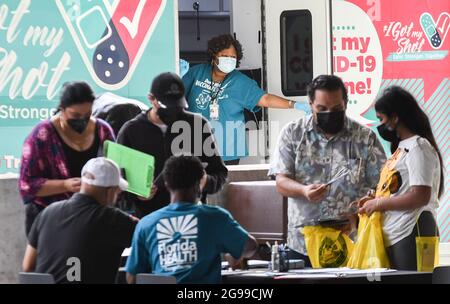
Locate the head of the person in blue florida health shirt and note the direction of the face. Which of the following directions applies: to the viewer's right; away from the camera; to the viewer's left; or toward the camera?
away from the camera

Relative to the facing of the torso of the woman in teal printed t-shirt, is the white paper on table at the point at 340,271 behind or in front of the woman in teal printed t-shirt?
in front

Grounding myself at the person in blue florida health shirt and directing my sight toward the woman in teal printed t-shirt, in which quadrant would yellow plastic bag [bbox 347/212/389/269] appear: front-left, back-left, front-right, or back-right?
front-right

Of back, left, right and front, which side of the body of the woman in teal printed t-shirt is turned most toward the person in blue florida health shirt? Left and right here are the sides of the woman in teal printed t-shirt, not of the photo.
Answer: front

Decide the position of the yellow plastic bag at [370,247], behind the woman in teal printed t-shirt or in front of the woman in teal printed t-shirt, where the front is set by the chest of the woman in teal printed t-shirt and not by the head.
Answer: in front

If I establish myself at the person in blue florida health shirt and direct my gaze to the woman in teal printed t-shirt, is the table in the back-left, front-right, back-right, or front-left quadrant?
front-right

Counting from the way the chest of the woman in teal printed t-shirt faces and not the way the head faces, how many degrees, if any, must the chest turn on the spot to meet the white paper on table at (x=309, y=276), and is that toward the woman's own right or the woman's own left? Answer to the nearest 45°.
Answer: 0° — they already face it

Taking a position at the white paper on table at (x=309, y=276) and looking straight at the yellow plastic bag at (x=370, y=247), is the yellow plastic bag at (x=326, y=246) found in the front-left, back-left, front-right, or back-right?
front-left

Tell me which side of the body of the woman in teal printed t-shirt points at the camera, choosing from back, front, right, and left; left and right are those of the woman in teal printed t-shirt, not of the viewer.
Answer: front
